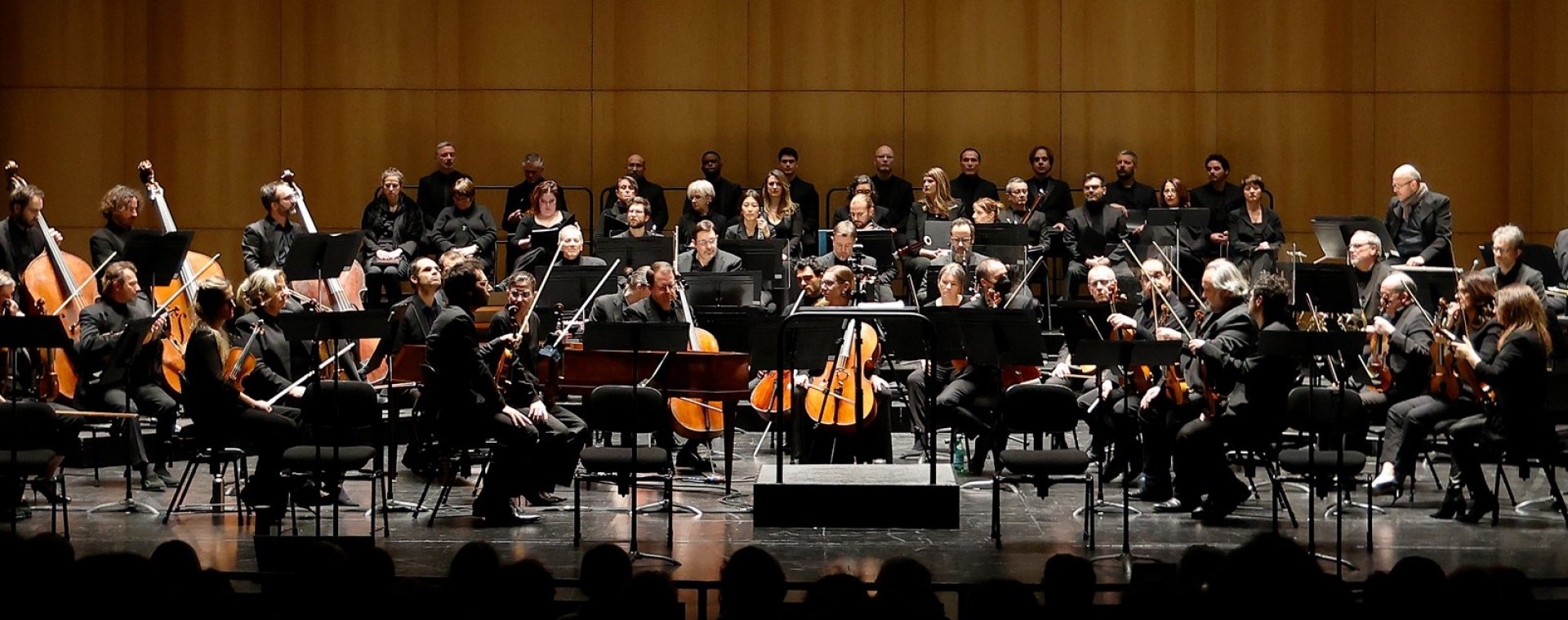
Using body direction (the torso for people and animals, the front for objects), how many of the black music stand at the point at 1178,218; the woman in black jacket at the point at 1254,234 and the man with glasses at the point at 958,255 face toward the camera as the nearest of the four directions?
2

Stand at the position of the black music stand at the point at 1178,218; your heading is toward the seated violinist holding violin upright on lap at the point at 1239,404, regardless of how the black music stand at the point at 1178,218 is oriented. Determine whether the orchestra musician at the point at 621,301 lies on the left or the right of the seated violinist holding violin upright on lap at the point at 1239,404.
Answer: right

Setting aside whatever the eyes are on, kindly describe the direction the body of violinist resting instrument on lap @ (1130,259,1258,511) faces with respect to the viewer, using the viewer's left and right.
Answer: facing to the left of the viewer

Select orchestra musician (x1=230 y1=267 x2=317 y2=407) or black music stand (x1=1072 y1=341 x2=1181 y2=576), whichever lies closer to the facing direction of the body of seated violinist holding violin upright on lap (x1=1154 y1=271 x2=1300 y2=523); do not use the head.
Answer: the orchestra musician

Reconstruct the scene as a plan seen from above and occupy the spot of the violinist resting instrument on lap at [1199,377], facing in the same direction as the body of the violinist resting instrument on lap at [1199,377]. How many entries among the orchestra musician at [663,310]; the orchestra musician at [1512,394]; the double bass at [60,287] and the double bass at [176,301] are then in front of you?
3

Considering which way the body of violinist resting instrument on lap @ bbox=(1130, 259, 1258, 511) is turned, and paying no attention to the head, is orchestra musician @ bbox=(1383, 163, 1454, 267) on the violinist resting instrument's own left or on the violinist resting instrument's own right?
on the violinist resting instrument's own right

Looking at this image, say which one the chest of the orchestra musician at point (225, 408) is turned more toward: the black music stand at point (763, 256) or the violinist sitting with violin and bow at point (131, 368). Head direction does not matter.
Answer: the black music stand

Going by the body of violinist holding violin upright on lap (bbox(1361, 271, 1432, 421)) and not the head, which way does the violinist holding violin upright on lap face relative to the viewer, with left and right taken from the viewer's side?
facing to the left of the viewer
